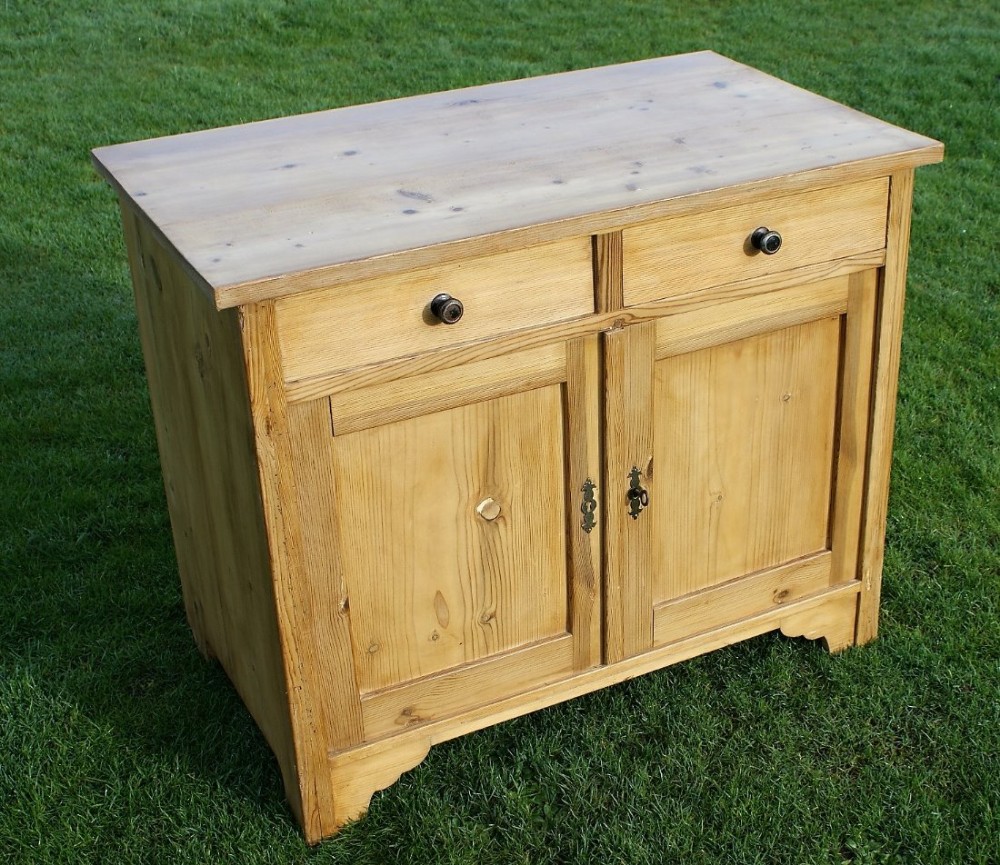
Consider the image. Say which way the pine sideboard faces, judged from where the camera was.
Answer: facing the viewer and to the right of the viewer
